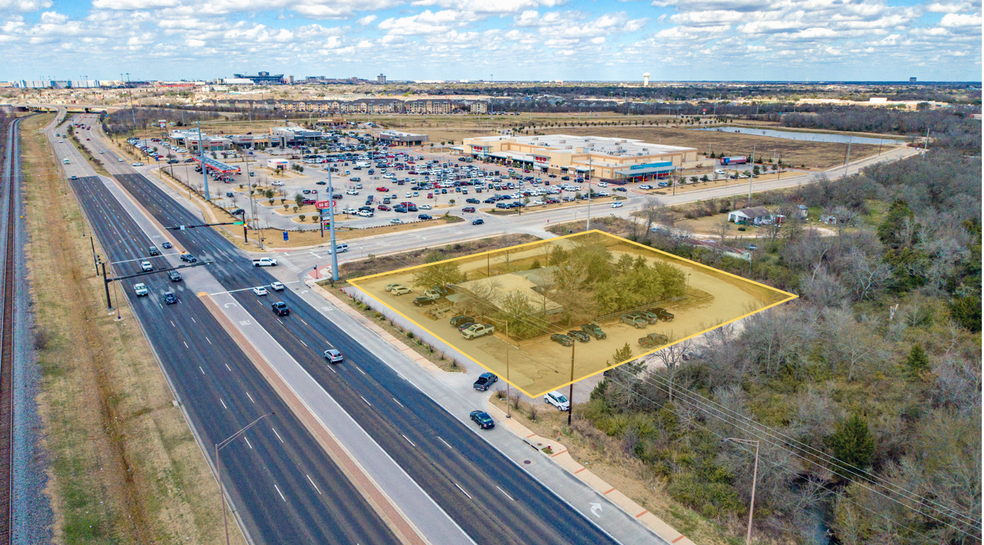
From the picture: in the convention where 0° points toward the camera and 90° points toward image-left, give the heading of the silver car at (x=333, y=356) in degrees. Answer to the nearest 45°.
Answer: approximately 135°

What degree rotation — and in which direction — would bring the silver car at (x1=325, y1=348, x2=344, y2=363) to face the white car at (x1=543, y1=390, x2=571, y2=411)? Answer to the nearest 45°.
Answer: approximately 180°

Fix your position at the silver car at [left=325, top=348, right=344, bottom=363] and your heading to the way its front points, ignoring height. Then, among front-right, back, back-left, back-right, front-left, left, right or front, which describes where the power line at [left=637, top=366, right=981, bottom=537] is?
back

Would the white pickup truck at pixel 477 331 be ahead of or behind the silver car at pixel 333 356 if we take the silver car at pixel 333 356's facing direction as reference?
behind
